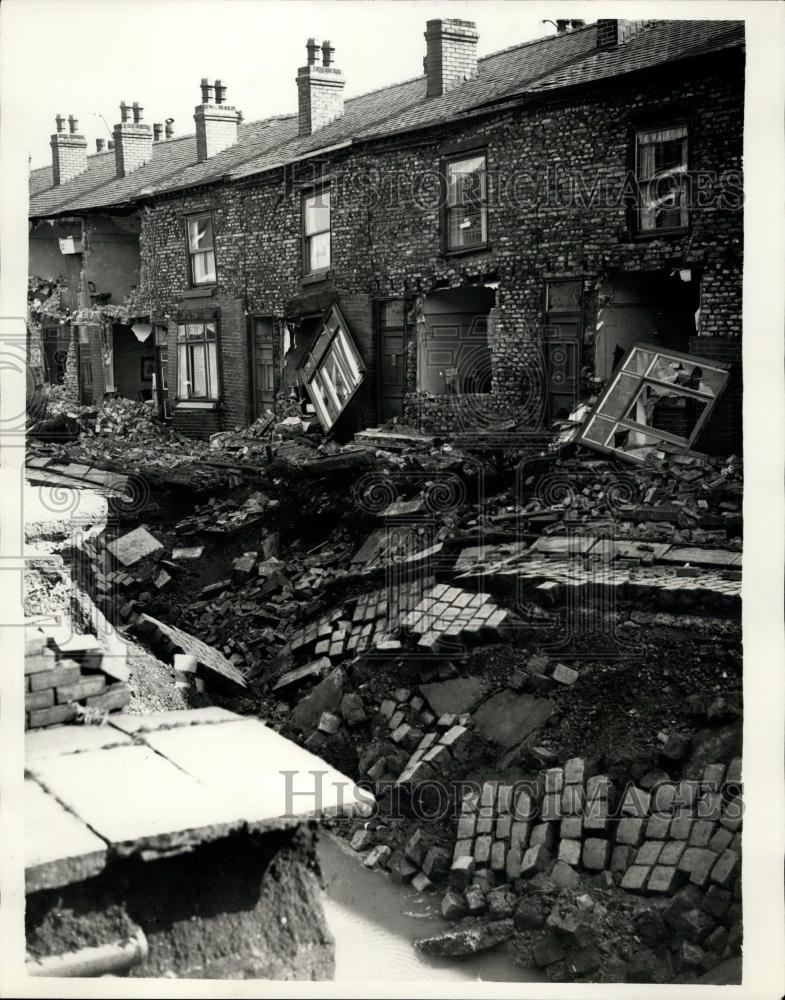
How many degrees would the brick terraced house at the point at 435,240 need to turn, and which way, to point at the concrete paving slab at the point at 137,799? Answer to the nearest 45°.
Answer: approximately 45° to its left

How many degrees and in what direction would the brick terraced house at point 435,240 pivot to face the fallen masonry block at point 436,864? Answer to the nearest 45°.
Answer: approximately 45° to its left

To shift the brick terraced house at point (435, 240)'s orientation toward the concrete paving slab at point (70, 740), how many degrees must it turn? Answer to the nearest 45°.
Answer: approximately 45° to its left

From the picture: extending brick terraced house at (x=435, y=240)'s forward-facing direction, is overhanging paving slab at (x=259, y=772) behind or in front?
in front

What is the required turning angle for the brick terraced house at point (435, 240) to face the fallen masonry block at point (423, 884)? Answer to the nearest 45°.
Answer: approximately 45° to its left

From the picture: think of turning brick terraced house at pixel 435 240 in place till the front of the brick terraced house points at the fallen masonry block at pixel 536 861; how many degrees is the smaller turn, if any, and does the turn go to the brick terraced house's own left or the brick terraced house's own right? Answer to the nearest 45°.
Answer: approximately 45° to the brick terraced house's own left

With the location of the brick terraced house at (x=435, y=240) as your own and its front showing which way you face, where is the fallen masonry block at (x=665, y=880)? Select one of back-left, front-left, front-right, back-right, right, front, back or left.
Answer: front-left

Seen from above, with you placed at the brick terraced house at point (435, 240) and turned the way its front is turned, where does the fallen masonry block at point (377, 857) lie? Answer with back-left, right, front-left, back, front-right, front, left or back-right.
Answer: front-left

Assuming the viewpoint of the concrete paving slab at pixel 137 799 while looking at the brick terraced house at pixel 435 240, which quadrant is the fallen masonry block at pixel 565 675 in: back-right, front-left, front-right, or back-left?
front-right

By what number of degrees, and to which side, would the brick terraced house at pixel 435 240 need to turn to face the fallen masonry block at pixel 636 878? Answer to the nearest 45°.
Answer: approximately 45° to its left

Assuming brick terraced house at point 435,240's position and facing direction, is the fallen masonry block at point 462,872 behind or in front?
in front

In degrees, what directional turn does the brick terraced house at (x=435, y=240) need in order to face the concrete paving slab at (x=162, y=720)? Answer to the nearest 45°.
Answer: approximately 45° to its left

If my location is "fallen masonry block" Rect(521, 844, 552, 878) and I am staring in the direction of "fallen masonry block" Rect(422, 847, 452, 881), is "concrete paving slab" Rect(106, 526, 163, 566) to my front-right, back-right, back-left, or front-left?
front-right

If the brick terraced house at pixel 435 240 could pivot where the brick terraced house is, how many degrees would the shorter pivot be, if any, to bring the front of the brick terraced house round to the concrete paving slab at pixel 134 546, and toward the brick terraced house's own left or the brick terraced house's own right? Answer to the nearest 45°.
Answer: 0° — it already faces it

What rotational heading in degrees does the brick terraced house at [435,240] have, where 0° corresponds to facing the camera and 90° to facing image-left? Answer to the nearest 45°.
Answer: approximately 45°
